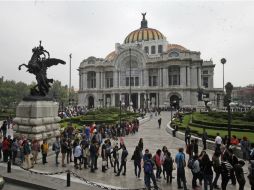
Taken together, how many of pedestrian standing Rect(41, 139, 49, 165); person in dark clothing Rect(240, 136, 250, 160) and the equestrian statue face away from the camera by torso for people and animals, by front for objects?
2

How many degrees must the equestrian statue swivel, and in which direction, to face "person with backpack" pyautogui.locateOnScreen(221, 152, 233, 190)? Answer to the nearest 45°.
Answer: approximately 135° to its left

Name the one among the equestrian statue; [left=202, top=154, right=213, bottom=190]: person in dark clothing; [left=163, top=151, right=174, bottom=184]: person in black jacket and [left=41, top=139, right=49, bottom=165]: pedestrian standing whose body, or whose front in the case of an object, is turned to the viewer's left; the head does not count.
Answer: the equestrian statue

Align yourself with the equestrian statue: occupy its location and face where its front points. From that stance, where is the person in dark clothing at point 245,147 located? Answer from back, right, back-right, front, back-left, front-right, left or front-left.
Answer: back-left

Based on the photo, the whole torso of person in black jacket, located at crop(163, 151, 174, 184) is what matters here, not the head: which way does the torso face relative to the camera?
away from the camera

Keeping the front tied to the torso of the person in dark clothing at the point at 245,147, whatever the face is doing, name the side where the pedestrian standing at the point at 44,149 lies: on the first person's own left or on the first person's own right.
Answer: on the first person's own left

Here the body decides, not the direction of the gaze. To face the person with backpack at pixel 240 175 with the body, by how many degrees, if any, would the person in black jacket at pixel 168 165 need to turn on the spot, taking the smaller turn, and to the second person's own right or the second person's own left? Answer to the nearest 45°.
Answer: approximately 135° to the second person's own right

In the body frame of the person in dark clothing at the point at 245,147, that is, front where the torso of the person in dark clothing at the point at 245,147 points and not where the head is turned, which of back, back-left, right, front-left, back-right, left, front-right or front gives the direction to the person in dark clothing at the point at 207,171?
back

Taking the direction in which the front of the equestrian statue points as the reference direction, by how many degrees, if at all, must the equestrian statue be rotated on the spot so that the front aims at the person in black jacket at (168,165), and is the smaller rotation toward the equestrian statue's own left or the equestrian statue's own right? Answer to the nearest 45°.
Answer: approximately 135° to the equestrian statue's own left

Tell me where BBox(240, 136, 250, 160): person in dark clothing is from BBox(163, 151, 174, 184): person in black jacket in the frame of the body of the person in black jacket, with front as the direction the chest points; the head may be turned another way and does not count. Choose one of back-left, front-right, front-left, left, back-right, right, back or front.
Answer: front-right

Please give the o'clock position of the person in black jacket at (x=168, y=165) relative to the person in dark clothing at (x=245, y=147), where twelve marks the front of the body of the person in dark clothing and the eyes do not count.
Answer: The person in black jacket is roughly at 7 o'clock from the person in dark clothing.

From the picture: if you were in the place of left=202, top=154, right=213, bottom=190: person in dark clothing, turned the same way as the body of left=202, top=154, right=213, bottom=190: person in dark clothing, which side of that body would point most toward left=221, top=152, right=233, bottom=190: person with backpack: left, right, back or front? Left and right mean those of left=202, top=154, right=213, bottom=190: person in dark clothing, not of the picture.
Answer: right

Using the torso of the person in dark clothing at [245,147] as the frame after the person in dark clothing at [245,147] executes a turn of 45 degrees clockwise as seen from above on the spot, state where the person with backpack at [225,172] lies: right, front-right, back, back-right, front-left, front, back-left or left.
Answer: back-right

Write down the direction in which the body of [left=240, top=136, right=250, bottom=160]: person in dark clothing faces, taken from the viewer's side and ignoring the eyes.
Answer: away from the camera
